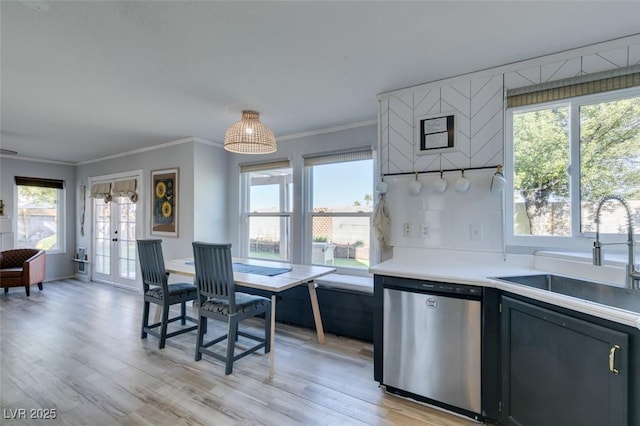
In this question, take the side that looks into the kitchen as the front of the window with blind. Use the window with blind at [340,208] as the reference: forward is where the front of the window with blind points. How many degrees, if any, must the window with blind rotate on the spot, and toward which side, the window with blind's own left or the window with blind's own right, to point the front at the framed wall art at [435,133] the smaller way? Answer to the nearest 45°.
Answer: approximately 90° to the window with blind's own left

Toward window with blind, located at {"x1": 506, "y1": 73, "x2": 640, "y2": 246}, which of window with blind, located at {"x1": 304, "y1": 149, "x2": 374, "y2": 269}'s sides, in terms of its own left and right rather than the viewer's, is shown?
left

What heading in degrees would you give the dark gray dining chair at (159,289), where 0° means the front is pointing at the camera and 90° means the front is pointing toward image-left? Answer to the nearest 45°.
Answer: approximately 225°

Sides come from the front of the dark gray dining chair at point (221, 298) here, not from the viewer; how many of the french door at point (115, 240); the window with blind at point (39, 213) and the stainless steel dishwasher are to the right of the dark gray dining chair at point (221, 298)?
1

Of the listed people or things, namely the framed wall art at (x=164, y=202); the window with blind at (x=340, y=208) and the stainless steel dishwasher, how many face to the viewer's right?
0

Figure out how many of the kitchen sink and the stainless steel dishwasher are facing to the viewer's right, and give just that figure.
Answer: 0

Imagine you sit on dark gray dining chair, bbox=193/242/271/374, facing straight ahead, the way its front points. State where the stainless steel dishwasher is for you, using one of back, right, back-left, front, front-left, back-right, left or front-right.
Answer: right

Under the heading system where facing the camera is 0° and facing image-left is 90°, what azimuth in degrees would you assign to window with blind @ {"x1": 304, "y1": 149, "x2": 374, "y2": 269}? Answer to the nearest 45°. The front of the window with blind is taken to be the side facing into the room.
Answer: approximately 45°

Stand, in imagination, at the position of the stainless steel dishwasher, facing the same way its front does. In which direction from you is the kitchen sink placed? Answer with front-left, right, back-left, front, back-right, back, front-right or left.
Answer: back-left

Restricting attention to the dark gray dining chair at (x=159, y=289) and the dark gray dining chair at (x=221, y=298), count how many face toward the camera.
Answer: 0

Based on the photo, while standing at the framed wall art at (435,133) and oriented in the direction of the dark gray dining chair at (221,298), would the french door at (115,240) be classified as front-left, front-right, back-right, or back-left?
front-right

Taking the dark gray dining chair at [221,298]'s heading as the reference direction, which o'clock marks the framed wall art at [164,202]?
The framed wall art is roughly at 10 o'clock from the dark gray dining chair.

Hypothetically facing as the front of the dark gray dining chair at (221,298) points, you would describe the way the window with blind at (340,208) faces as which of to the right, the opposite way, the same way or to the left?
the opposite way

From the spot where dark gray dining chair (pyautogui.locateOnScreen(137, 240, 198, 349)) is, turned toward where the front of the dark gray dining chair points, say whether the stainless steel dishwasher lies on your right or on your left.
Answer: on your right
